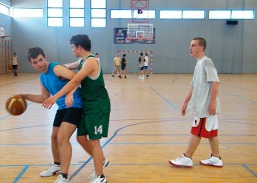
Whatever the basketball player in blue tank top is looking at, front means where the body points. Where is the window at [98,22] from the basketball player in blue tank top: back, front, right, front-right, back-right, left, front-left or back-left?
back-right

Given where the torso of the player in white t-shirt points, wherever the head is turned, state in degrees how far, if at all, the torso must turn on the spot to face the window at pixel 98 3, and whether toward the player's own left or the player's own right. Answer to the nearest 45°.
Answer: approximately 90° to the player's own right

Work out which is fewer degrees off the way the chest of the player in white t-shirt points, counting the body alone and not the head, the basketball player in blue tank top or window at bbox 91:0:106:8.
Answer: the basketball player in blue tank top

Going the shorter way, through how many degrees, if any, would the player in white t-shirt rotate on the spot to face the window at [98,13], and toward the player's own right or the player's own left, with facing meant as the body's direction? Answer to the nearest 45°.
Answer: approximately 90° to the player's own right

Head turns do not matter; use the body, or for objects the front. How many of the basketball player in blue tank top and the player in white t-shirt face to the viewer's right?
0

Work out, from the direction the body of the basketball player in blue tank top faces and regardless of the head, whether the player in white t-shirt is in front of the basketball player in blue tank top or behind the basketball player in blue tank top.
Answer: behind

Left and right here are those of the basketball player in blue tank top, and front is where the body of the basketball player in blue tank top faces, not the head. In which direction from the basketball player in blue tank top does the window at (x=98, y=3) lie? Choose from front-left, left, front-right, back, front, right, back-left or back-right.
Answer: back-right

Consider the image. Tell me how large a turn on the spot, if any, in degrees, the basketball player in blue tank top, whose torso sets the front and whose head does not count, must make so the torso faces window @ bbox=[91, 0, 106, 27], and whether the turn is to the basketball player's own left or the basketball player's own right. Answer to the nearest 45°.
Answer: approximately 135° to the basketball player's own right

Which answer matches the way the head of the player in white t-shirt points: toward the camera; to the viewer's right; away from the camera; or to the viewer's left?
to the viewer's left

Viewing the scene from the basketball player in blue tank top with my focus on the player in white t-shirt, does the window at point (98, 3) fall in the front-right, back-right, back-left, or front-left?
front-left

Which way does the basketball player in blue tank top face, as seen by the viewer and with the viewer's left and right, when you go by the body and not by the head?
facing the viewer and to the left of the viewer
